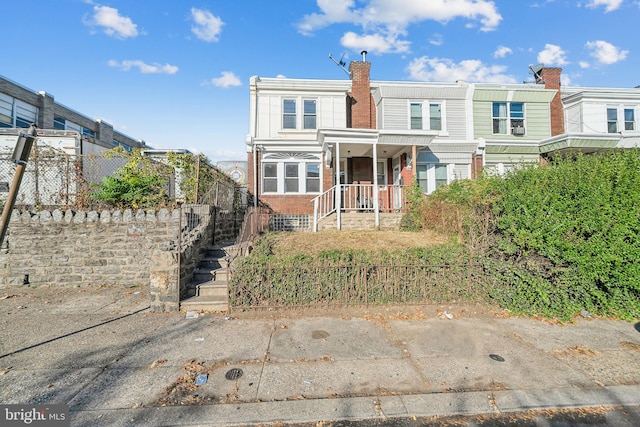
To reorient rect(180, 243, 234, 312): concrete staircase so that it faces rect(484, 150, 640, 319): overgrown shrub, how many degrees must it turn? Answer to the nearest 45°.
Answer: approximately 45° to its left

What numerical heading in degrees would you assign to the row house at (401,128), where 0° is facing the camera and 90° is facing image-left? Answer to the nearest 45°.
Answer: approximately 0°

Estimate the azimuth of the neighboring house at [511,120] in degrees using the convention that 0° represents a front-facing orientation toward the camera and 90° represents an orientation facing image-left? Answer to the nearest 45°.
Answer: approximately 0°

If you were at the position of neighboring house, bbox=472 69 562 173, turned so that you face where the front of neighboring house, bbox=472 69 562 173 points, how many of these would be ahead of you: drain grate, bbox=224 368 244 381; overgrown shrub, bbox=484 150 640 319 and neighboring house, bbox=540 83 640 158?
2

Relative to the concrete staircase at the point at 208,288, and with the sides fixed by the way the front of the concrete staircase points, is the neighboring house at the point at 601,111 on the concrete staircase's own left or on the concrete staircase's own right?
on the concrete staircase's own left

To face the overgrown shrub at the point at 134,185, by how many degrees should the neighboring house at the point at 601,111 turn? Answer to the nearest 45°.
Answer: approximately 45° to its right

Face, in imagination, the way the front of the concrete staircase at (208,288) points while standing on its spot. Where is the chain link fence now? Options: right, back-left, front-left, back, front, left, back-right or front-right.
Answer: back-right

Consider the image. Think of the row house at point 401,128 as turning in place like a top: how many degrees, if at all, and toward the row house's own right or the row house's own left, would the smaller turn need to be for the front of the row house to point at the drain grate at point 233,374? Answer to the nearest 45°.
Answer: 0° — it already faces it

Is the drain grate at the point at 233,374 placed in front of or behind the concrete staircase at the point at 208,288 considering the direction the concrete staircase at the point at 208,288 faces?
in front

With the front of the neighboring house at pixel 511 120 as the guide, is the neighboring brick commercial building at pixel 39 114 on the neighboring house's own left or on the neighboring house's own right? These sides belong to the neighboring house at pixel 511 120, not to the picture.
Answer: on the neighboring house's own right

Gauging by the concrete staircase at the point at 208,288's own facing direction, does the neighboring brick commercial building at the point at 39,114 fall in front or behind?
behind
